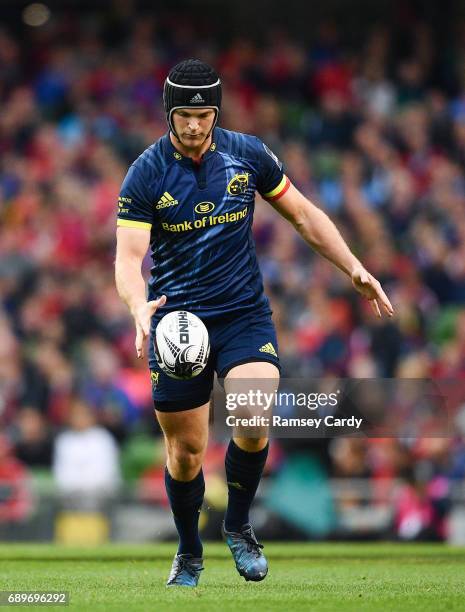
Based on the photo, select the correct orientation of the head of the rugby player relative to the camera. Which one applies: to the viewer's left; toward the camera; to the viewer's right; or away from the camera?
toward the camera

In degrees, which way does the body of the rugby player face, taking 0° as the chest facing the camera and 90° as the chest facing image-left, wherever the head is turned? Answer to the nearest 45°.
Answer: approximately 0°
